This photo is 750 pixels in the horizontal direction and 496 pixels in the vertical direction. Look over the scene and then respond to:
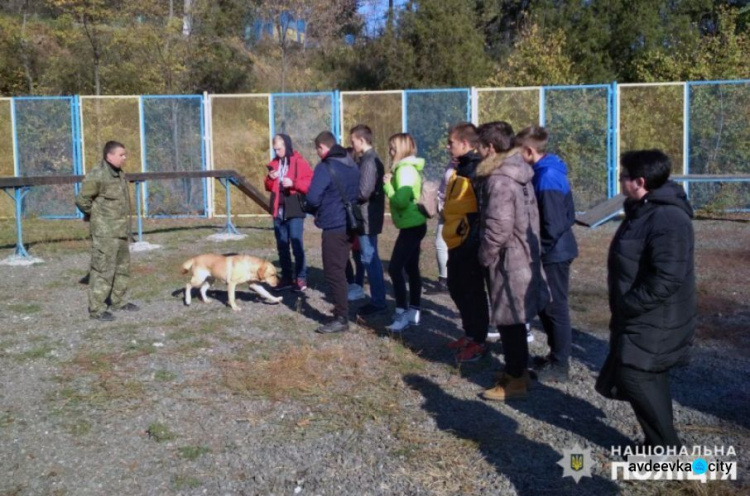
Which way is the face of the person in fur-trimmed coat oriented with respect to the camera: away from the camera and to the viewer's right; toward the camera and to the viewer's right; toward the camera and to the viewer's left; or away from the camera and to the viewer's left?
away from the camera and to the viewer's left

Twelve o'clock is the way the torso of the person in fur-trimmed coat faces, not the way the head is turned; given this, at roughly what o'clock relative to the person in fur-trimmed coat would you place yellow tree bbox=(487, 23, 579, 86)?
The yellow tree is roughly at 3 o'clock from the person in fur-trimmed coat.

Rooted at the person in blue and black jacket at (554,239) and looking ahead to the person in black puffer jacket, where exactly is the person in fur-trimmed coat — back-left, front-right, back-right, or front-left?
front-right

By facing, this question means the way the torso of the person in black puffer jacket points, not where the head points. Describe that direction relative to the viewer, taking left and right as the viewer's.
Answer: facing to the left of the viewer

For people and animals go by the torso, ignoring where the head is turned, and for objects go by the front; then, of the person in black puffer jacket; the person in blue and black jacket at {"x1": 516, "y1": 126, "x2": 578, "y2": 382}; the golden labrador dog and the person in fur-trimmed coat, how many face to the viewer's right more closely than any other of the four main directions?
1

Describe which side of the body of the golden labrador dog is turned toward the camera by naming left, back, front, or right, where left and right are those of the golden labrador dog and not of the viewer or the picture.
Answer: right

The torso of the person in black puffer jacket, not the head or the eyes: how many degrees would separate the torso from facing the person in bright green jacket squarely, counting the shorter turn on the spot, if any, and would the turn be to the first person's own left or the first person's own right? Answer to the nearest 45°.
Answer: approximately 45° to the first person's own right

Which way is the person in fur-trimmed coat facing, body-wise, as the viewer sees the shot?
to the viewer's left

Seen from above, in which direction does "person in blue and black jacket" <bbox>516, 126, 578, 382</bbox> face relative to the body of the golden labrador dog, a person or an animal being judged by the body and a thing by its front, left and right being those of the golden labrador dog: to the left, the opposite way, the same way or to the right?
the opposite way

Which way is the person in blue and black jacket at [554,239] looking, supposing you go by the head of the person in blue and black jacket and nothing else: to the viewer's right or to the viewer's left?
to the viewer's left
